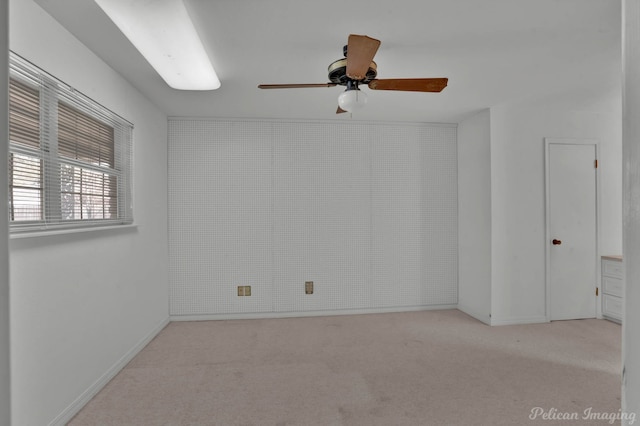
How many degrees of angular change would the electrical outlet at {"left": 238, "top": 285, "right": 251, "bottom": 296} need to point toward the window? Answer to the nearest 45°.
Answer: approximately 45° to its right

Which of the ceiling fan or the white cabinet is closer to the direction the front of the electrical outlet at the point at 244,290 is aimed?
the ceiling fan

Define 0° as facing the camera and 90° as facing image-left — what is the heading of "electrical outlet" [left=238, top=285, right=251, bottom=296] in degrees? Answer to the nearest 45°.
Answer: approximately 0°

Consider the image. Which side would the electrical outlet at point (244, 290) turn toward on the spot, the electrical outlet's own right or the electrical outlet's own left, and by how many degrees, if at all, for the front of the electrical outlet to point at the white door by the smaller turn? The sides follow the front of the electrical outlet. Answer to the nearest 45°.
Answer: approximately 90° to the electrical outlet's own left

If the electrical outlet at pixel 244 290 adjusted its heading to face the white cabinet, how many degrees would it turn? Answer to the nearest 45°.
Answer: approximately 90° to its left

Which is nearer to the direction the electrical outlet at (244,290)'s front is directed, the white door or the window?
the window
